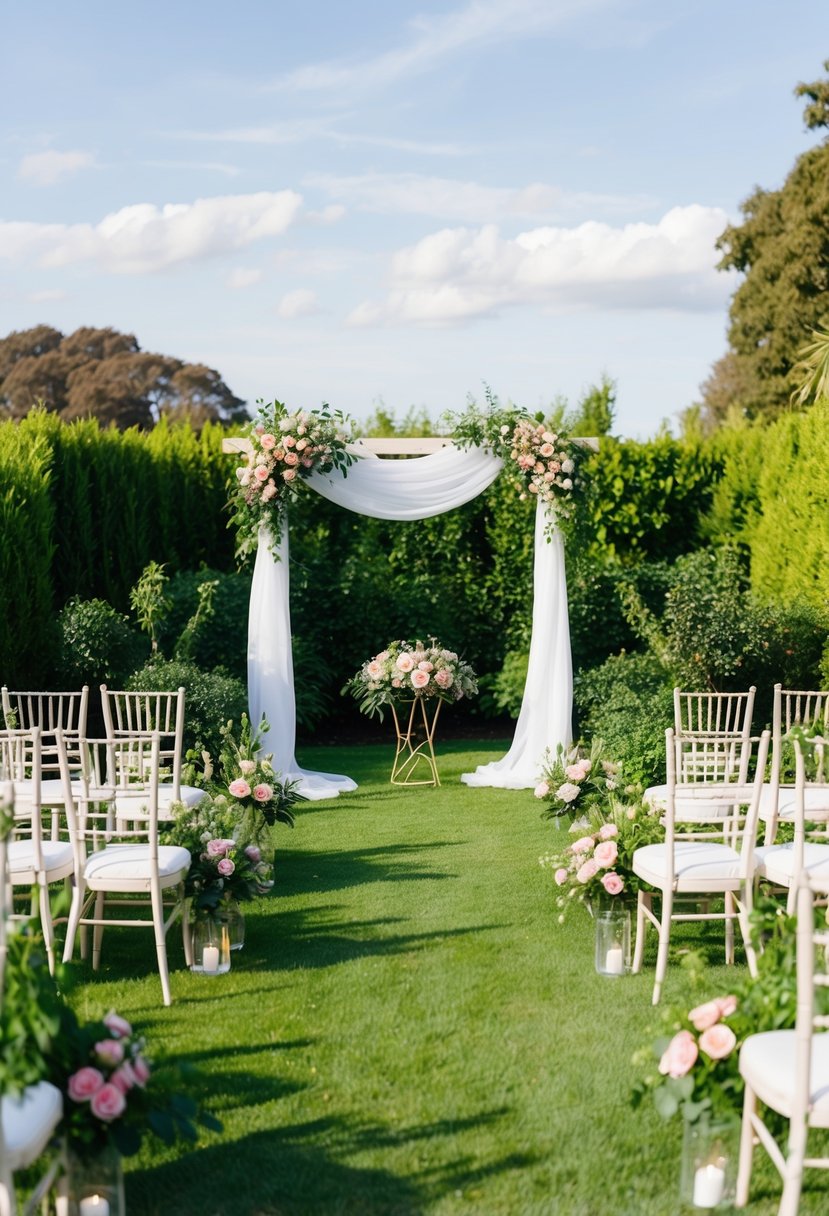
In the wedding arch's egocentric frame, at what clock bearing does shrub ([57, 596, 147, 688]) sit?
The shrub is roughly at 3 o'clock from the wedding arch.

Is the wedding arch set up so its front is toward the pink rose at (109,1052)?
yes

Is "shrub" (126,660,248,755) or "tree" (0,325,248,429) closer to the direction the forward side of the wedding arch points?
the shrub

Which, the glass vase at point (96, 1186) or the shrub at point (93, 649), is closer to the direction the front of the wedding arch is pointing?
the glass vase

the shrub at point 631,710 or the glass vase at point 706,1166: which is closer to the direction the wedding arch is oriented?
the glass vase

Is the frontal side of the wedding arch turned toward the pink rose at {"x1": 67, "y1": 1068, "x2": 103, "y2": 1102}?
yes

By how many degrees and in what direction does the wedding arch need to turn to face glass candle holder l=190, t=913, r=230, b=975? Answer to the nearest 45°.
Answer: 0° — it already faces it

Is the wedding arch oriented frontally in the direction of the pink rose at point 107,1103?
yes

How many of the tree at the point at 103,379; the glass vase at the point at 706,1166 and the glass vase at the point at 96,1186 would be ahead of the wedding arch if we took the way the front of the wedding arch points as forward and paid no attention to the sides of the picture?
2

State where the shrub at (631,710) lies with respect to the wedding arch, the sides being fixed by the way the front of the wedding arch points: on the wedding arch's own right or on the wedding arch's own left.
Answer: on the wedding arch's own left

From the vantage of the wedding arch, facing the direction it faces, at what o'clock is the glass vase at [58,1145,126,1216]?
The glass vase is roughly at 12 o'clock from the wedding arch.

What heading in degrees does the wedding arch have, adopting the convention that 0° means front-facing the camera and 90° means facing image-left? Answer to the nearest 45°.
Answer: approximately 0°

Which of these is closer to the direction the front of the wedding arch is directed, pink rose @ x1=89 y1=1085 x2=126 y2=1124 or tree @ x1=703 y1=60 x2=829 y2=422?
the pink rose
